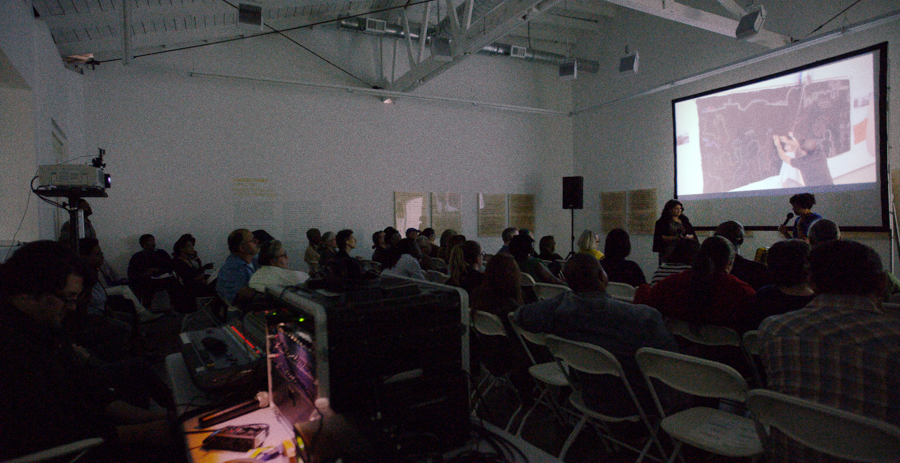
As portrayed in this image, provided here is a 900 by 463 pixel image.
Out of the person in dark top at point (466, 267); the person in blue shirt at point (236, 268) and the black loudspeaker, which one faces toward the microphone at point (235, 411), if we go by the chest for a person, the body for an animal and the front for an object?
the black loudspeaker

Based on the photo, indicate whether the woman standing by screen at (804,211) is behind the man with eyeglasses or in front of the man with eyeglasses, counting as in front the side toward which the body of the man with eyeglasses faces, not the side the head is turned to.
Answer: in front

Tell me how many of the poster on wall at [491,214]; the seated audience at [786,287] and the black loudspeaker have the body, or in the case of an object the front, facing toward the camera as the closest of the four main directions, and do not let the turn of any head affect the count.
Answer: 2

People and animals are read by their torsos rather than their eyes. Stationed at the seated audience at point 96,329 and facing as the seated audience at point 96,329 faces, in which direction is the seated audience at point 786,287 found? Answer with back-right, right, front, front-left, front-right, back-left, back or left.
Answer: front-right

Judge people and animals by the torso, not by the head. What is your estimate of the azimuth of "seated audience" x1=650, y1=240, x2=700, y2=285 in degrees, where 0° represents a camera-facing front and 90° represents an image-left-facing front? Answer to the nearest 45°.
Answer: approximately 180°

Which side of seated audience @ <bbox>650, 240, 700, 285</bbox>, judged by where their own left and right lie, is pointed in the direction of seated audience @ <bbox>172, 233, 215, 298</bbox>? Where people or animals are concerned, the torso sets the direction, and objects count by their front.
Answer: left

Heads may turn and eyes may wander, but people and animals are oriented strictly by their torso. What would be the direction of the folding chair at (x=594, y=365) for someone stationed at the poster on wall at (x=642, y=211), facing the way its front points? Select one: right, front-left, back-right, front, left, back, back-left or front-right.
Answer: front-left

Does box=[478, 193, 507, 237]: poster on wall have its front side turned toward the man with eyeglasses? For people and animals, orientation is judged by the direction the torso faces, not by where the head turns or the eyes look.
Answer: yes

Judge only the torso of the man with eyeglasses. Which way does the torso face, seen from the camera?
to the viewer's right

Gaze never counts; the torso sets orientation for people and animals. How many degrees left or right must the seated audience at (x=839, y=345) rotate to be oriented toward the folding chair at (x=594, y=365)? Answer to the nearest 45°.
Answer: approximately 90° to their left

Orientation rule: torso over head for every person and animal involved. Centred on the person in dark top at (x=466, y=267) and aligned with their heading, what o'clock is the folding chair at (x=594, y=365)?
The folding chair is roughly at 4 o'clock from the person in dark top.

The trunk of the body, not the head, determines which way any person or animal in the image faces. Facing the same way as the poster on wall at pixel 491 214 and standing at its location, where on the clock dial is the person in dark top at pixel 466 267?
The person in dark top is roughly at 12 o'clock from the poster on wall.

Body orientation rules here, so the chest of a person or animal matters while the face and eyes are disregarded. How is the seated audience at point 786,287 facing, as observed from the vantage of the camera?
facing away from the viewer
